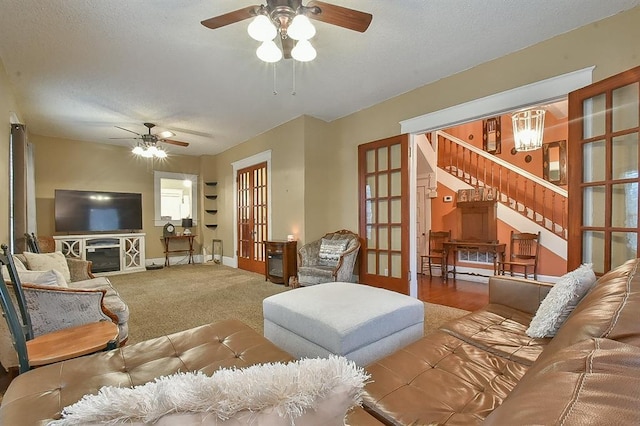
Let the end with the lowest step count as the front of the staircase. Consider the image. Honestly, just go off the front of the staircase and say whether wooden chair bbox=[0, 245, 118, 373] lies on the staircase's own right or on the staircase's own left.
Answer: on the staircase's own right

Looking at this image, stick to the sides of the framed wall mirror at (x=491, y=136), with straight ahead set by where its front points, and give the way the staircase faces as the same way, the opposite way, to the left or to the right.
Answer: to the left

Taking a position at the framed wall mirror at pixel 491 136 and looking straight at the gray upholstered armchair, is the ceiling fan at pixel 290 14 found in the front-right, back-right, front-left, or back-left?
front-left

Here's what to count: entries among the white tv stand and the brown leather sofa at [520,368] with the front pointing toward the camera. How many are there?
1

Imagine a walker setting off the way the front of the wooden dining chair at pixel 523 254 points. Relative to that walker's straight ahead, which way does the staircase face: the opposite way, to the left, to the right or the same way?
to the left

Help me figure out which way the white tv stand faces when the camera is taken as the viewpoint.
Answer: facing the viewer

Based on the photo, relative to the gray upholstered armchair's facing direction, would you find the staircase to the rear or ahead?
to the rear

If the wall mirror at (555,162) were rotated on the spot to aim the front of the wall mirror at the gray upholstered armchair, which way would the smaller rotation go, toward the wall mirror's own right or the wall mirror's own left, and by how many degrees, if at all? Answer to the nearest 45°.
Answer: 0° — it already faces it

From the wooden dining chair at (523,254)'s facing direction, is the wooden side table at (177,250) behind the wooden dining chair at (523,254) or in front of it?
in front

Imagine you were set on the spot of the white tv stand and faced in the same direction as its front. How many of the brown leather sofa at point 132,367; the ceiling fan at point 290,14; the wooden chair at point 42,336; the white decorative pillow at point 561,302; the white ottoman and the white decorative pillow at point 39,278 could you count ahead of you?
6

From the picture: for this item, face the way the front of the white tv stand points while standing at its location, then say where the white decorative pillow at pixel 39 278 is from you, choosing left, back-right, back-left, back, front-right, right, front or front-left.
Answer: front

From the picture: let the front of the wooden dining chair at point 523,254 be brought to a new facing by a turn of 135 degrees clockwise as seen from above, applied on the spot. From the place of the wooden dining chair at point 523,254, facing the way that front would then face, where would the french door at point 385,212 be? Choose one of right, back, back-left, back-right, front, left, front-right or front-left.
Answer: back-left

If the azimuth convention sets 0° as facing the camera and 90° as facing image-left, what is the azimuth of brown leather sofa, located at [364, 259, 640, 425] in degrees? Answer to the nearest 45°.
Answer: approximately 135°

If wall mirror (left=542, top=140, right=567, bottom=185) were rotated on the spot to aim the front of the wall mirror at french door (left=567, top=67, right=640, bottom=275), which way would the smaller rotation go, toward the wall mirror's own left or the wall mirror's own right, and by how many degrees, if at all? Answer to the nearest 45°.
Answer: approximately 45° to the wall mirror's own left
